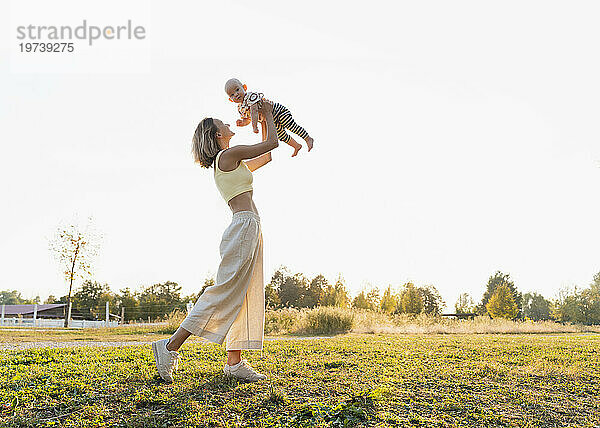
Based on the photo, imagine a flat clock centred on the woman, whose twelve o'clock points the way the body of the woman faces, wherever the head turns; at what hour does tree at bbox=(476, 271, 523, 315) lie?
The tree is roughly at 10 o'clock from the woman.

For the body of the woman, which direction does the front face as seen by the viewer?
to the viewer's right

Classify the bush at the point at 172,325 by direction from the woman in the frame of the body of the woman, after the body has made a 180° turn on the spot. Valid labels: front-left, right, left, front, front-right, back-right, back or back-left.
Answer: right

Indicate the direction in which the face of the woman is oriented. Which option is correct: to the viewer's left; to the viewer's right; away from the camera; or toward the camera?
to the viewer's right

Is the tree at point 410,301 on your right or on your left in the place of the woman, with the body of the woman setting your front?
on your left

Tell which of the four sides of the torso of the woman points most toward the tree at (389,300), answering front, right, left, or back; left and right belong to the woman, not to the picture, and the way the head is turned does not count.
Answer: left

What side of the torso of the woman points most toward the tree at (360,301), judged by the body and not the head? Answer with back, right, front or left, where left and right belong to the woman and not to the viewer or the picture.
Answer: left
